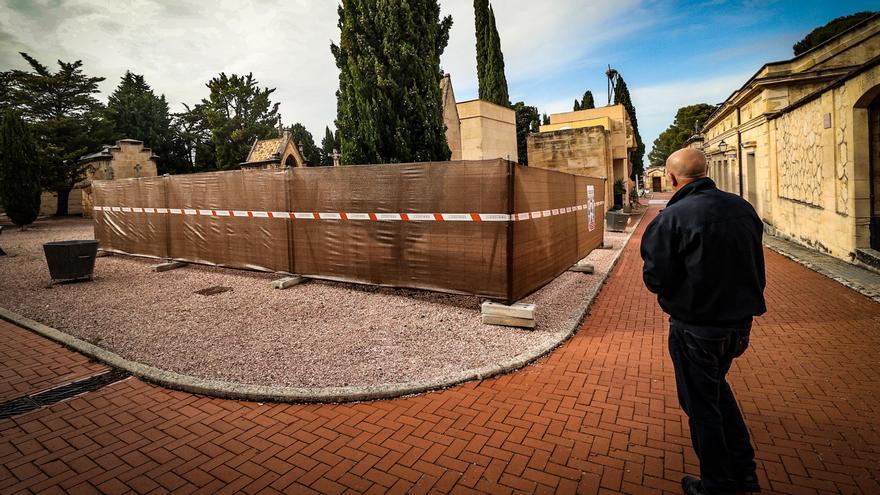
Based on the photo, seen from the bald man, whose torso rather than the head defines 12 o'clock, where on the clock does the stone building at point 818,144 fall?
The stone building is roughly at 2 o'clock from the bald man.

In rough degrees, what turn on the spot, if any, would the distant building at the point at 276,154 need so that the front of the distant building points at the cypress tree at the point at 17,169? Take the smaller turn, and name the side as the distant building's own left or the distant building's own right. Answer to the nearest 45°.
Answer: approximately 90° to the distant building's own right

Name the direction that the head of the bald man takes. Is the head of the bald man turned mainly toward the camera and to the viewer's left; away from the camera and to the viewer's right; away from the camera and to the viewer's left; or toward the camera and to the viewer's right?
away from the camera and to the viewer's left

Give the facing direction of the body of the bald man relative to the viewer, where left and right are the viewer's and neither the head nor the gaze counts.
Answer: facing away from the viewer and to the left of the viewer

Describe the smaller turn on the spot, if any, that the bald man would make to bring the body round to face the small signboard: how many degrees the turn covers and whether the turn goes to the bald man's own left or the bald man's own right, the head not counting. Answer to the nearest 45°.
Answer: approximately 45° to the bald man's own right
